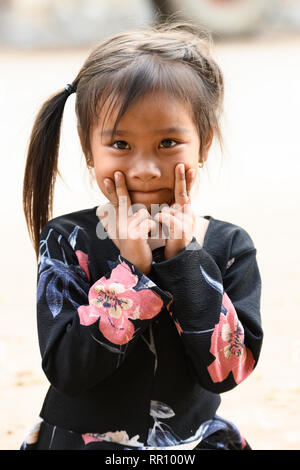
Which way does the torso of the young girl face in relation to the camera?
toward the camera
